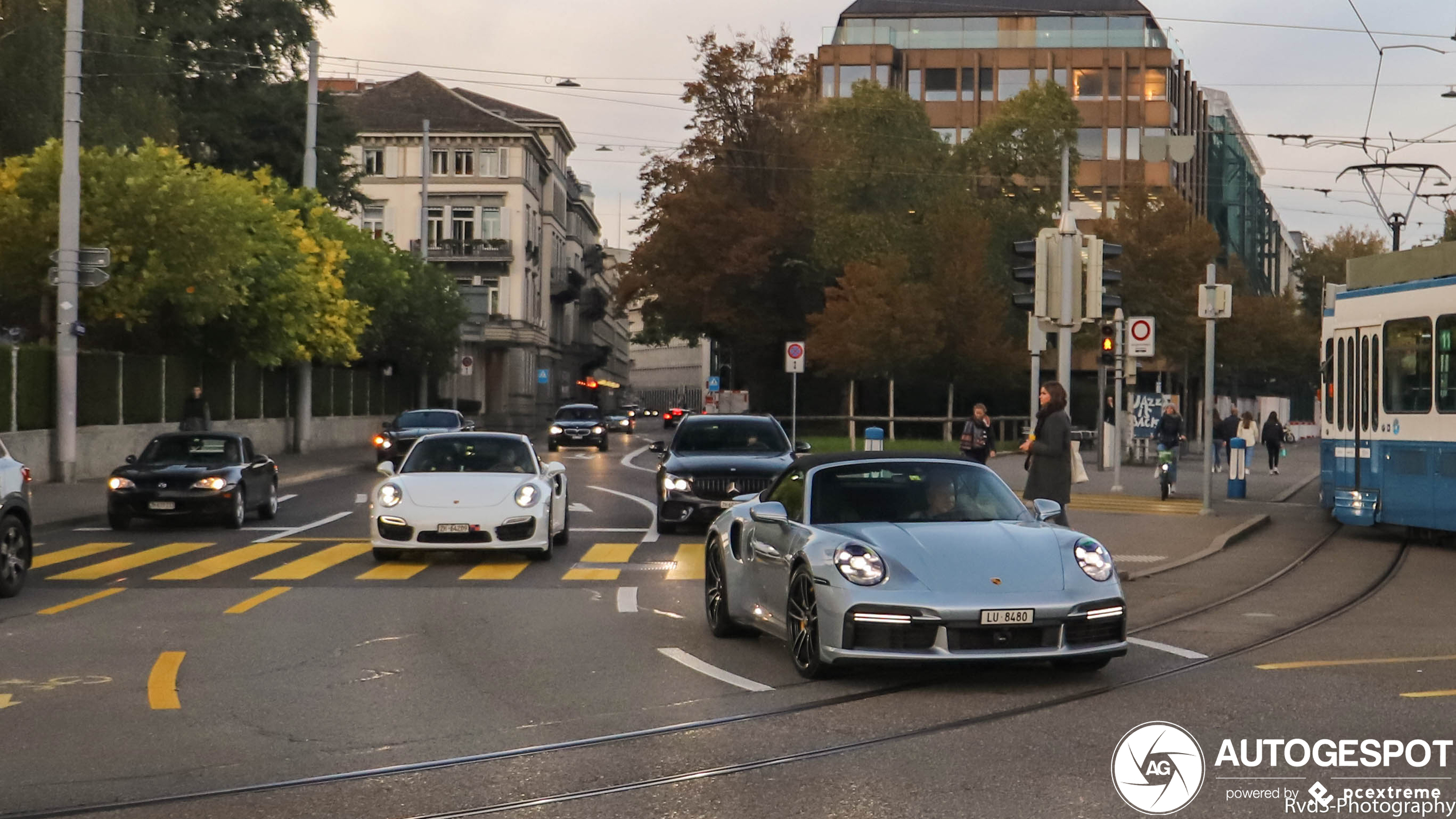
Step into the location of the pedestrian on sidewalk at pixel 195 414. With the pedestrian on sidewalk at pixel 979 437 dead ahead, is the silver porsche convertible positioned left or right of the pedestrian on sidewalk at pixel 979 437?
right

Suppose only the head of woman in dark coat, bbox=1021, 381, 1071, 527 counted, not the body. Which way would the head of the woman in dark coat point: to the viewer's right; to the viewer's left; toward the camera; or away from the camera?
to the viewer's left

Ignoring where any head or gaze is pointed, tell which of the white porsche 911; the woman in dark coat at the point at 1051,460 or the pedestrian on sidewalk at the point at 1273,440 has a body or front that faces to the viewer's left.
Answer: the woman in dark coat

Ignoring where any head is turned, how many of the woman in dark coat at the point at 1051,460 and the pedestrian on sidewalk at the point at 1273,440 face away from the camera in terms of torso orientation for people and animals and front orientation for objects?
1

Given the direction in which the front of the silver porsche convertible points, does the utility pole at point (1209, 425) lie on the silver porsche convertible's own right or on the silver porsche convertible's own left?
on the silver porsche convertible's own left

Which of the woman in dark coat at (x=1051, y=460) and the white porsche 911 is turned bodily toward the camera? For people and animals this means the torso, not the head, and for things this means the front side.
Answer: the white porsche 911

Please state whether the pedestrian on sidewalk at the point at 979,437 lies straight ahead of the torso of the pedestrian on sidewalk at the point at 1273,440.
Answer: no

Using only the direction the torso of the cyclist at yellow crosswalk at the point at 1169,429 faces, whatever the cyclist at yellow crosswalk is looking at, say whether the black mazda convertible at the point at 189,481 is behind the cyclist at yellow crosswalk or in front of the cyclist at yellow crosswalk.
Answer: in front

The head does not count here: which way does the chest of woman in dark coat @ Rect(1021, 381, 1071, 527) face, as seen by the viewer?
to the viewer's left

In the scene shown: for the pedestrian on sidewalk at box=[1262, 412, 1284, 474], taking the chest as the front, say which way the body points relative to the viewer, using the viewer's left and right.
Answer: facing away from the viewer

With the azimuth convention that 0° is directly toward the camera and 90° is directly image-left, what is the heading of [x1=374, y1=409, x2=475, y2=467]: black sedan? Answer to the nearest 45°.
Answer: approximately 45°

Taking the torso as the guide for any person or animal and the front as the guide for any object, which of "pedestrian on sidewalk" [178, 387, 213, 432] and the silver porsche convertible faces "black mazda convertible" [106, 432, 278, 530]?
the pedestrian on sidewalk

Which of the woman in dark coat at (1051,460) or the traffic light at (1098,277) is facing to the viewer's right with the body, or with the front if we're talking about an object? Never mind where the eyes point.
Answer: the traffic light

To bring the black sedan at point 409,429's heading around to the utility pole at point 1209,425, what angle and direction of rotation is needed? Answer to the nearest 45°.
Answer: approximately 90° to its left

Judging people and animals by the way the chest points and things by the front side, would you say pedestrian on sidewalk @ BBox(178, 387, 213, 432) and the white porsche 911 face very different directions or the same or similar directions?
same or similar directions

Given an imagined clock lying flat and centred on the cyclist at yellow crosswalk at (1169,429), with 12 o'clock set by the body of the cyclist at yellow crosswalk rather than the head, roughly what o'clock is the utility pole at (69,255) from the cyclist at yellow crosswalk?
The utility pole is roughly at 2 o'clock from the cyclist at yellow crosswalk.
